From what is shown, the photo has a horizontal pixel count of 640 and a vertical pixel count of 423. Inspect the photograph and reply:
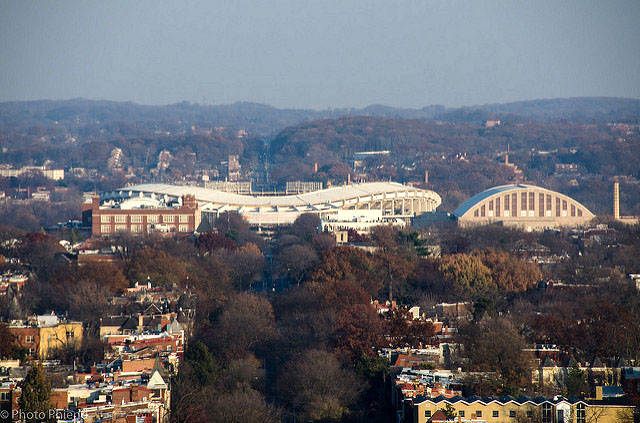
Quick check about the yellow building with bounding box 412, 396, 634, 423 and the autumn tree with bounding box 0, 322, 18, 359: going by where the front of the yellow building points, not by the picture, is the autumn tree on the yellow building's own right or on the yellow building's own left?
on the yellow building's own right

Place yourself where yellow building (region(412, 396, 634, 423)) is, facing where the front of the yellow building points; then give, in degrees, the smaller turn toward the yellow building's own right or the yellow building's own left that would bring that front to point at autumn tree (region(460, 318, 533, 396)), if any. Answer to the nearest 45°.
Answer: approximately 180°

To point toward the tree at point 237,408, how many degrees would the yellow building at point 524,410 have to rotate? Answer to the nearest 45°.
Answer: approximately 90° to its right

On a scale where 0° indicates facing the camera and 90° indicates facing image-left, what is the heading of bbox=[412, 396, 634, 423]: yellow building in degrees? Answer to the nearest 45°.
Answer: approximately 0°

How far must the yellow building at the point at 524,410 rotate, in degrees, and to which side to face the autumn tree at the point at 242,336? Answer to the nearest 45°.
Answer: approximately 135° to its right

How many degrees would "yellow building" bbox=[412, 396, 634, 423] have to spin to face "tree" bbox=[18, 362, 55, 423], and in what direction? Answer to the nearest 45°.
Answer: approximately 90° to its right

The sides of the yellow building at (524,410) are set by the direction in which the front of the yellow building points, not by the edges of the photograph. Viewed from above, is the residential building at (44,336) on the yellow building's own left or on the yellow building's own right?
on the yellow building's own right
